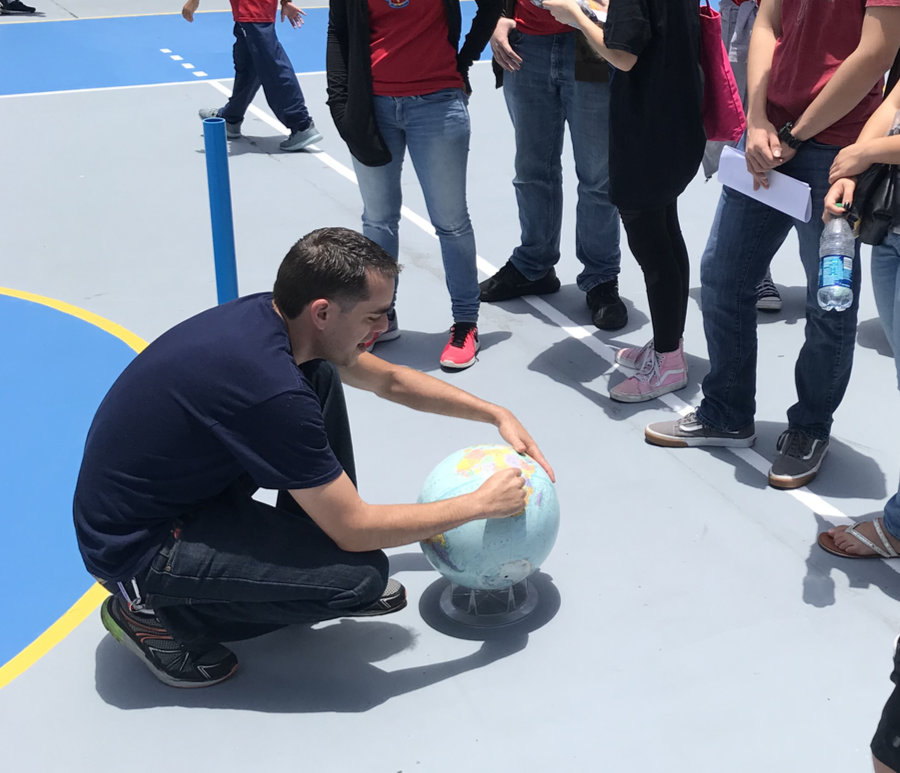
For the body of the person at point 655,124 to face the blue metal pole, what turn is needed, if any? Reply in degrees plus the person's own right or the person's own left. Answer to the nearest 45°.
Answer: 0° — they already face it

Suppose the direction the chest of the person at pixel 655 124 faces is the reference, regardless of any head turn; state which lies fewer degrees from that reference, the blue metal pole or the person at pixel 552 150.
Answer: the blue metal pole

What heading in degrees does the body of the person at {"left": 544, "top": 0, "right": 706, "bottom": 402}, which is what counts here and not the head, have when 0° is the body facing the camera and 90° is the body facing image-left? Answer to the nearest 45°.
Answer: approximately 90°

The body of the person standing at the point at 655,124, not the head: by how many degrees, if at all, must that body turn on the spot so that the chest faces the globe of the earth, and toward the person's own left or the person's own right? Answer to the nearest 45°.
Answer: approximately 90° to the person's own left

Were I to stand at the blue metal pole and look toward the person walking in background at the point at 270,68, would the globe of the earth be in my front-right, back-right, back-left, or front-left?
back-right

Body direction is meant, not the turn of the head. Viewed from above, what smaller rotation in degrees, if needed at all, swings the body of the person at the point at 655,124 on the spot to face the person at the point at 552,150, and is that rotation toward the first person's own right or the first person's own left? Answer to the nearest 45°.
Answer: approximately 45° to the first person's own right

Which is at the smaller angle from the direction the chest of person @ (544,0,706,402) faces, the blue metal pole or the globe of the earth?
the blue metal pole

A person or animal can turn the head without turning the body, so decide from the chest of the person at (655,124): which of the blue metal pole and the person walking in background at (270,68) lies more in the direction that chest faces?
the blue metal pole

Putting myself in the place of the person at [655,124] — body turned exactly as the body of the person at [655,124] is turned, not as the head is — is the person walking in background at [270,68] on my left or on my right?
on my right
